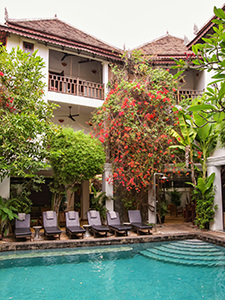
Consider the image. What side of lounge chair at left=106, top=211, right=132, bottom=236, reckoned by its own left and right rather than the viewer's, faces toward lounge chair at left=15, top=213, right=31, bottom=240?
right

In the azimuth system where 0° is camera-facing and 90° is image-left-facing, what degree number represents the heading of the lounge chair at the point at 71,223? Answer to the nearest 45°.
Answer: approximately 315°

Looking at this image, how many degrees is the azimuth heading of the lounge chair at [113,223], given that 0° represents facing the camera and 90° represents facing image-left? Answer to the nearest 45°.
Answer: approximately 315°

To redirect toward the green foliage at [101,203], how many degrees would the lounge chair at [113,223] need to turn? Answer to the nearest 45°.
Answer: approximately 135° to its left

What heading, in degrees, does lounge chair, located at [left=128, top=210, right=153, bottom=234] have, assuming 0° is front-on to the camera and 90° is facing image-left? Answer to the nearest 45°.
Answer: approximately 315°

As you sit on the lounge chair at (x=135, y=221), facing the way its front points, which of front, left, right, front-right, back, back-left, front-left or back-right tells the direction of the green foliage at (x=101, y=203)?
back

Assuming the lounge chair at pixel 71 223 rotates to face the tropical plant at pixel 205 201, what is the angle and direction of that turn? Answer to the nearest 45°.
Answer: approximately 45° to its left

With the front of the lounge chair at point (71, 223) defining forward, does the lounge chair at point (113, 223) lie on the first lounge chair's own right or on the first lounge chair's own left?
on the first lounge chair's own left

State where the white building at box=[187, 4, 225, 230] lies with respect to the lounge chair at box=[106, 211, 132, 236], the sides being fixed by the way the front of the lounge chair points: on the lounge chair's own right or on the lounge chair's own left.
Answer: on the lounge chair's own left
